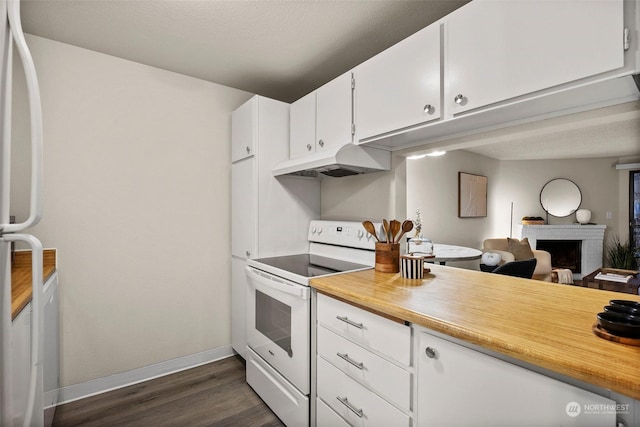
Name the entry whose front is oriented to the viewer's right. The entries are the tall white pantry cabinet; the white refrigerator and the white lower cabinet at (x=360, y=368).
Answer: the white refrigerator

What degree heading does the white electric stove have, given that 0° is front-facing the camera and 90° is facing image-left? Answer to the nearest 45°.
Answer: approximately 45°

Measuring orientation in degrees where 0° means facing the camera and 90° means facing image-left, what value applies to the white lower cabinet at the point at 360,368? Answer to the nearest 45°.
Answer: approximately 45°

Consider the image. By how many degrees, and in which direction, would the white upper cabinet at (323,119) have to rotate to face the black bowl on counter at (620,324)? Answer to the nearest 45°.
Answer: approximately 90° to its left

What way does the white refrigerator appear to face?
to the viewer's right

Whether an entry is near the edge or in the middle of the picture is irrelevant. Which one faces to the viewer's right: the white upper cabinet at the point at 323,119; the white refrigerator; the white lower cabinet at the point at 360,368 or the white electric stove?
the white refrigerator
